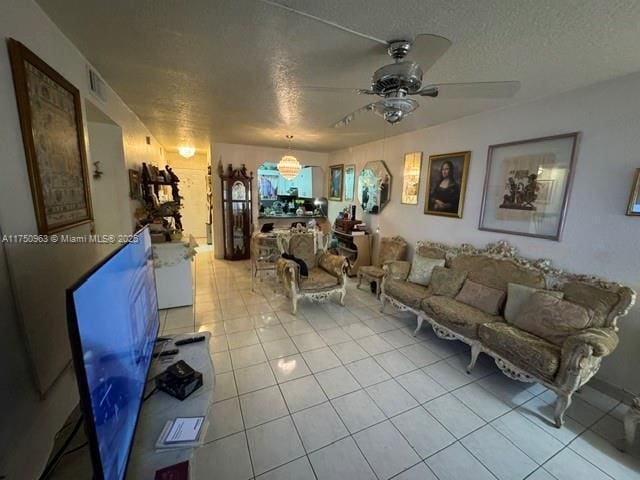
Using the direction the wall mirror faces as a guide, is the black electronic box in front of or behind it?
in front

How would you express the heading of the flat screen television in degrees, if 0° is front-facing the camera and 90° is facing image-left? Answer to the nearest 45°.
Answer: approximately 315°

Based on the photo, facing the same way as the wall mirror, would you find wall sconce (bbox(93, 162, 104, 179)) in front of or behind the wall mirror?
in front

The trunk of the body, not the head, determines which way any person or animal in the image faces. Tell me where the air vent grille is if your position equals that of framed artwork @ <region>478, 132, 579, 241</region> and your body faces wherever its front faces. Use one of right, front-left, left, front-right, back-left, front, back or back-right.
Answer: front

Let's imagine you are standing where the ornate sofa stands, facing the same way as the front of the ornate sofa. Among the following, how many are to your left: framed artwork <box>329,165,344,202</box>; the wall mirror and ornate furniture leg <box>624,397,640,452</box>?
1

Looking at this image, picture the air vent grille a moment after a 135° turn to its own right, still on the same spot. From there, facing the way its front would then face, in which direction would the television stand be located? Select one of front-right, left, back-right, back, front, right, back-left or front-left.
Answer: left

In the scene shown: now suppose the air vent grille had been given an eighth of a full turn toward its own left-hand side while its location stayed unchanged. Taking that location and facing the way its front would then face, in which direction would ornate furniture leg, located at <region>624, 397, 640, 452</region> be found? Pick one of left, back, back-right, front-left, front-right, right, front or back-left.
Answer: front-right

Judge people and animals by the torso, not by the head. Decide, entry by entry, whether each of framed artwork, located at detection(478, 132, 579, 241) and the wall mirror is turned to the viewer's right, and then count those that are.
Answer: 0

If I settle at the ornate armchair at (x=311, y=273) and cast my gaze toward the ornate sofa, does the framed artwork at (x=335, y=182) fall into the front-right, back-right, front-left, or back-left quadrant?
back-left

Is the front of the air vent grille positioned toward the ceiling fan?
yes

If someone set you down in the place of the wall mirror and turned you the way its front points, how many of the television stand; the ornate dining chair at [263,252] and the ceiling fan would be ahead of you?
3

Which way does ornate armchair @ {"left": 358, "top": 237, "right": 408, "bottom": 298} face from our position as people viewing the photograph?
facing the viewer and to the left of the viewer

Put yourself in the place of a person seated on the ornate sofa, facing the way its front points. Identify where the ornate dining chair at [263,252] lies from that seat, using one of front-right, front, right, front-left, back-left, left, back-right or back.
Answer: front-right
